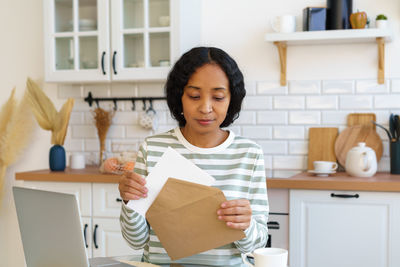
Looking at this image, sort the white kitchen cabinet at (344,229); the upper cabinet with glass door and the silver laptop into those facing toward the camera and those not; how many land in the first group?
2

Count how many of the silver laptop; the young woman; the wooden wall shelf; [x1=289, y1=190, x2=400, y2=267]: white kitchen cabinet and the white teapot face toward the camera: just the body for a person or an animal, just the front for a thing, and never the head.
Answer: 3

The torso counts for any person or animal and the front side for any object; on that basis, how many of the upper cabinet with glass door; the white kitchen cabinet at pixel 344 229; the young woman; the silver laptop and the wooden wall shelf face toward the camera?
4

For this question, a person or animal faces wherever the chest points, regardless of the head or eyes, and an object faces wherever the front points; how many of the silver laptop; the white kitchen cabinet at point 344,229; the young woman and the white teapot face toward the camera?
2

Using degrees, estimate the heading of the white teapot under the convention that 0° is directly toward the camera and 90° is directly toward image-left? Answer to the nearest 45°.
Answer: approximately 135°
